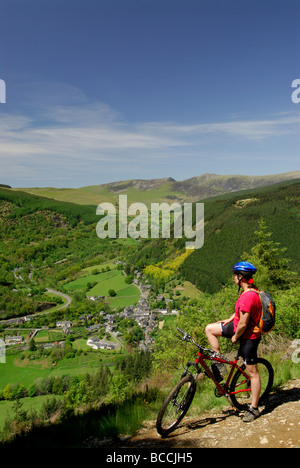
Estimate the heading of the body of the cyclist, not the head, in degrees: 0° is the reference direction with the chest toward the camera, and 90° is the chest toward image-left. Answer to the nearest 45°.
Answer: approximately 90°

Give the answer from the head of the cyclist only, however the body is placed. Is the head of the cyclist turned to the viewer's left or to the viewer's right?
to the viewer's left

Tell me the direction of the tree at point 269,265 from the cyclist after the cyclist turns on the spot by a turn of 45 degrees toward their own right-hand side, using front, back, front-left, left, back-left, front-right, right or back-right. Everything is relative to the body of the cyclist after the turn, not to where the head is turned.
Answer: front-right

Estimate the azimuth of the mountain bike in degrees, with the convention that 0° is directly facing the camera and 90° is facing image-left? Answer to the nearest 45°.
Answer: approximately 45°

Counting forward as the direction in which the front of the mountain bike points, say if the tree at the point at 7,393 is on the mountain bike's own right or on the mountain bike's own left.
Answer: on the mountain bike's own right

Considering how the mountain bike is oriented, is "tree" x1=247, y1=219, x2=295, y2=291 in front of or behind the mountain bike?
behind
